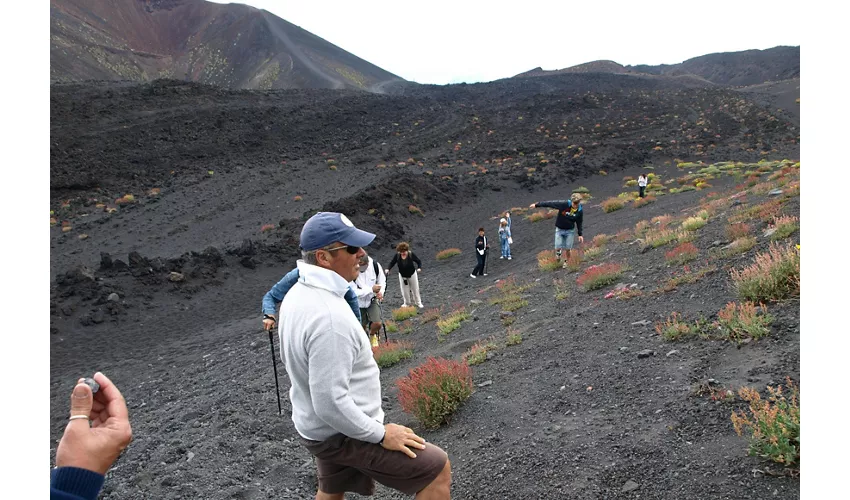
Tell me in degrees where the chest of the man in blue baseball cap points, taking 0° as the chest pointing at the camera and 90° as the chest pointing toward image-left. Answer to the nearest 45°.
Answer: approximately 270°

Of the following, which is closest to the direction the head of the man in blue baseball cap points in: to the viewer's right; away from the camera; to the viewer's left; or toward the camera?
to the viewer's right

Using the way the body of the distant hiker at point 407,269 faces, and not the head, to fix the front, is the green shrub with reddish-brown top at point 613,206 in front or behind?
behind

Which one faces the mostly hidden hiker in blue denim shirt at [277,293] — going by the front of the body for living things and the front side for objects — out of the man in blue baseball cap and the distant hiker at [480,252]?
the distant hiker at [480,252]

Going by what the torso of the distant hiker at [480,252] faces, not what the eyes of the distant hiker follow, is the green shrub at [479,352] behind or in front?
in front

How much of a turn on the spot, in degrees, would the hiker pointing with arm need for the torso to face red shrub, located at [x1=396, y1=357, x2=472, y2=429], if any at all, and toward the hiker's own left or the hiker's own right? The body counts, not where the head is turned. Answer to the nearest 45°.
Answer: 0° — they already face it

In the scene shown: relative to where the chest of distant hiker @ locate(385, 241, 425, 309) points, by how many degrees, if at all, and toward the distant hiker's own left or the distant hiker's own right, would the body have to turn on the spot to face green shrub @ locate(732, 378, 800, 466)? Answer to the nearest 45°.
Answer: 0° — they already face it
